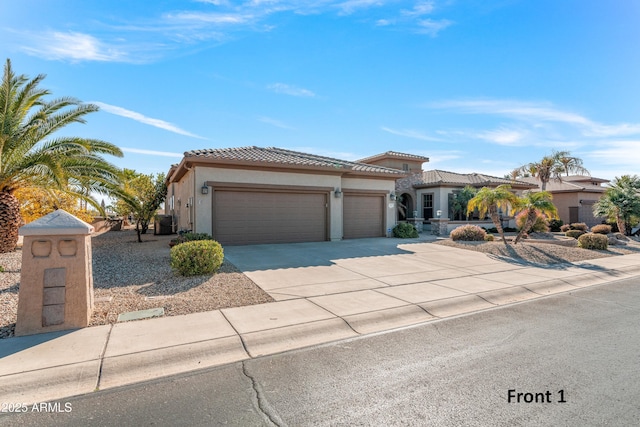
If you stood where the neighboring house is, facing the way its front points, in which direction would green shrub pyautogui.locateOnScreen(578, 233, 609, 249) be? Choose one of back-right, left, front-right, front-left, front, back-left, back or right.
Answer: front-right

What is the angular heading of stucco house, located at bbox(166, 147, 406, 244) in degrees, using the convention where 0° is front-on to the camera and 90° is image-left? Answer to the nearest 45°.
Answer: approximately 315°

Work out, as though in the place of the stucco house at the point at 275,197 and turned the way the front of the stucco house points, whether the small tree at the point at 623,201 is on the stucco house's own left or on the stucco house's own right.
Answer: on the stucco house's own left

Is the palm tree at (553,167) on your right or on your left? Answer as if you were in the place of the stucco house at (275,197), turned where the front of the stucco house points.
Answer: on your left

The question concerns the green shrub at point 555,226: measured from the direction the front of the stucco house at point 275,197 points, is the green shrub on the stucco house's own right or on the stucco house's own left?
on the stucco house's own left

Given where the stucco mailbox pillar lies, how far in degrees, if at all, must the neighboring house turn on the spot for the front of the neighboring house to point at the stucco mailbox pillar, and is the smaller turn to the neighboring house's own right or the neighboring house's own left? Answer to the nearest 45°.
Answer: approximately 45° to the neighboring house's own right

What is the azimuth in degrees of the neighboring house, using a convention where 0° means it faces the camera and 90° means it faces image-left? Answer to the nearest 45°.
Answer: approximately 315°

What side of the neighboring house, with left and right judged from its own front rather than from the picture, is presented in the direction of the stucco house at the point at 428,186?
right

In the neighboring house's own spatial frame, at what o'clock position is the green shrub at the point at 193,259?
The green shrub is roughly at 2 o'clock from the neighboring house.
